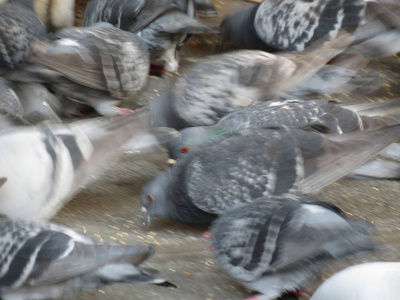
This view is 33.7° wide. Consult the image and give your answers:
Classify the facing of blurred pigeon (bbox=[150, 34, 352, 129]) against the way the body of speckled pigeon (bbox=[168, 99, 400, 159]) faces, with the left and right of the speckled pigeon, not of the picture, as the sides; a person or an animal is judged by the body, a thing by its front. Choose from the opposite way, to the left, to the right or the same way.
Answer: the same way

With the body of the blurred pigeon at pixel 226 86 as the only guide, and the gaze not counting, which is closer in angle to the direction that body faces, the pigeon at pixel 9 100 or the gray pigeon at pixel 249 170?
the pigeon

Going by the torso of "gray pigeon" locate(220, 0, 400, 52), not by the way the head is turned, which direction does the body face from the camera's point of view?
to the viewer's left

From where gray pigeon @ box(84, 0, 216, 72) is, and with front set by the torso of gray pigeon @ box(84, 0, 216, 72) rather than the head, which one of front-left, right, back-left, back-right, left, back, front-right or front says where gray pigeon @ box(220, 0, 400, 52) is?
back

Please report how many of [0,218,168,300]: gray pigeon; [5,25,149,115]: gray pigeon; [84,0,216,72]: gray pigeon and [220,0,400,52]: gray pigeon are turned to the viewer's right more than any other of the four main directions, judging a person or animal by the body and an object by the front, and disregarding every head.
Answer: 1

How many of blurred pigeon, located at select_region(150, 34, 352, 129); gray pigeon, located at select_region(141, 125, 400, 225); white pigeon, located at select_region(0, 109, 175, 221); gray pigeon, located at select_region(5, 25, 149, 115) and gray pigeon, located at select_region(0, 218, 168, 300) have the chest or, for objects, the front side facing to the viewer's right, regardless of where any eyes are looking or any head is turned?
1

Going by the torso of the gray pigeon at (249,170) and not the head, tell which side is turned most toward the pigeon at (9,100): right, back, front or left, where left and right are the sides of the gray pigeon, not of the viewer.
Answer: front

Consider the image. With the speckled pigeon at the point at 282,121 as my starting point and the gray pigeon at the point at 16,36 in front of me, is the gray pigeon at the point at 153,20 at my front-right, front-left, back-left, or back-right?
front-right

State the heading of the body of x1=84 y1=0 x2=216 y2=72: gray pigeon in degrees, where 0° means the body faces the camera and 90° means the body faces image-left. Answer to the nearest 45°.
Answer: approximately 90°

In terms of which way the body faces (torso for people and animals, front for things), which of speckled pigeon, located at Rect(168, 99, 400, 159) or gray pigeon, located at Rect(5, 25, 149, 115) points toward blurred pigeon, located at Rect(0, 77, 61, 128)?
the speckled pigeon

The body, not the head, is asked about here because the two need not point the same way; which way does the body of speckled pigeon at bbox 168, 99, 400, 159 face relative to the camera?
to the viewer's left

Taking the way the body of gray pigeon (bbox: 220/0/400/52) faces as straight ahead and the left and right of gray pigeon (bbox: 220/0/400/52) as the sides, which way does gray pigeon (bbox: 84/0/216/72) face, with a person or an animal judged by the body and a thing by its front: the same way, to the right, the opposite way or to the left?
the same way

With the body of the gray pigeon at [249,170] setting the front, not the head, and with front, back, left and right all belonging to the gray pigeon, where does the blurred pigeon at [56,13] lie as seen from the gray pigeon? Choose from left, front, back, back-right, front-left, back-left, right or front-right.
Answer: front-right

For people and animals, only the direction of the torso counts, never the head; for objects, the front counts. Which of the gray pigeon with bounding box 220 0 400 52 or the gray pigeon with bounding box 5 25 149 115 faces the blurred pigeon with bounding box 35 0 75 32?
the gray pigeon with bounding box 220 0 400 52

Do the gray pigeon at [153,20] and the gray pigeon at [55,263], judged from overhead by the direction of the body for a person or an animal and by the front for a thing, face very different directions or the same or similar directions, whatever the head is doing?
same or similar directions

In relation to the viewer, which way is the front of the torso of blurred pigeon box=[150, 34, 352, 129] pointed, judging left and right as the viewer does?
facing to the left of the viewer

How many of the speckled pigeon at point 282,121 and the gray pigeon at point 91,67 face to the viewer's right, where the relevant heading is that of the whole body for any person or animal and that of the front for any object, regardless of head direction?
1

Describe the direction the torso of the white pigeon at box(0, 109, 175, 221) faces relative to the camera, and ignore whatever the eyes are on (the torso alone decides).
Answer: to the viewer's left

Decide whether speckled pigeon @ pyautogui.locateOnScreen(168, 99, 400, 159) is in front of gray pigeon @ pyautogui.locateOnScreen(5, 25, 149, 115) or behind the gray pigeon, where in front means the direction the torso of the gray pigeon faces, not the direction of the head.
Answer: in front
